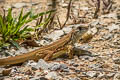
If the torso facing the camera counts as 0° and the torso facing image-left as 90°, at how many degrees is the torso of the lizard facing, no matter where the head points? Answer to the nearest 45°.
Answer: approximately 270°

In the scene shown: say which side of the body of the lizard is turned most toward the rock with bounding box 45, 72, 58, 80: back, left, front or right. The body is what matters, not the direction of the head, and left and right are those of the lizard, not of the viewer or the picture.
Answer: right

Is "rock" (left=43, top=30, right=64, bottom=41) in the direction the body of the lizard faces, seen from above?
no

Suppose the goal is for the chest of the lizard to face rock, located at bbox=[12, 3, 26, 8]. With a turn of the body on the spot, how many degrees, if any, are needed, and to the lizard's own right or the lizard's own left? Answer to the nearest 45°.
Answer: approximately 90° to the lizard's own left

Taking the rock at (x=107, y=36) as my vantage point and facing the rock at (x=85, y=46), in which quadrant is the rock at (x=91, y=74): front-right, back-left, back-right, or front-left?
front-left

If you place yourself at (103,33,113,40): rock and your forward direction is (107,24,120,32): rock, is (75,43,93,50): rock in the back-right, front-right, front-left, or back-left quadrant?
back-left

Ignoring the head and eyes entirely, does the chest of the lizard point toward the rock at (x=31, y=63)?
no

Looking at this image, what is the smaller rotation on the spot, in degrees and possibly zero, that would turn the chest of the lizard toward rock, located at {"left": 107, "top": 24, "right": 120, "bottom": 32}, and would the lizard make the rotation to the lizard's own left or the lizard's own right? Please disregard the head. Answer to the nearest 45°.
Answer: approximately 45° to the lizard's own left

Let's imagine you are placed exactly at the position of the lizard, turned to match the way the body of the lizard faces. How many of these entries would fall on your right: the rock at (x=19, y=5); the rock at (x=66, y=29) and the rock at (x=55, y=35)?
0

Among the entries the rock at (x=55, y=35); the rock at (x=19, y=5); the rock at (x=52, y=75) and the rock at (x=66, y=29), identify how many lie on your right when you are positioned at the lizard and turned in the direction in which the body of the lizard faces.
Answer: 1

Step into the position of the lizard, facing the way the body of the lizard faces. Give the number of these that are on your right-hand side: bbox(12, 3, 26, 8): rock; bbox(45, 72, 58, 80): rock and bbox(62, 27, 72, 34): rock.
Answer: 1

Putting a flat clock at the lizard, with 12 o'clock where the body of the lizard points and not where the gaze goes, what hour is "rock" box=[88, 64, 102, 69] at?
The rock is roughly at 1 o'clock from the lizard.
